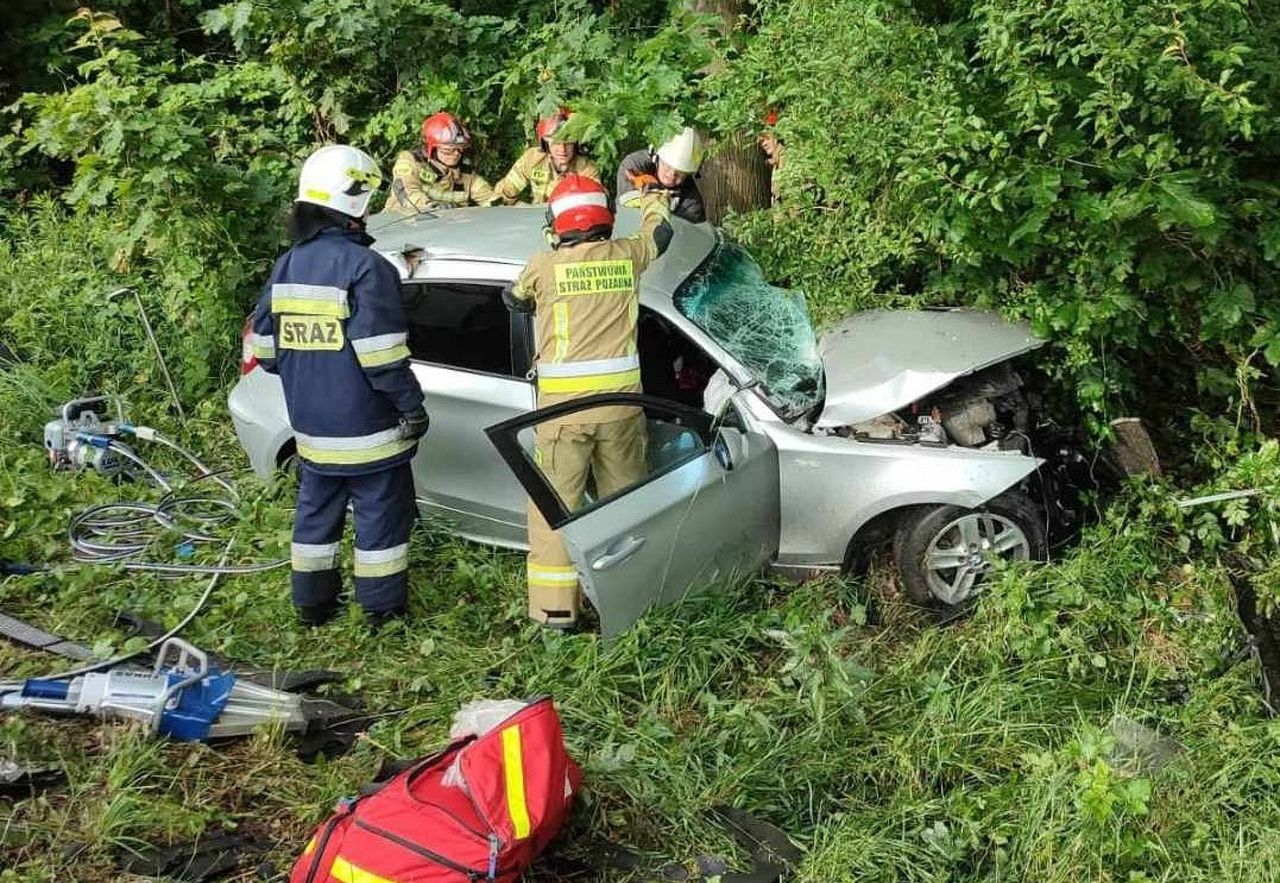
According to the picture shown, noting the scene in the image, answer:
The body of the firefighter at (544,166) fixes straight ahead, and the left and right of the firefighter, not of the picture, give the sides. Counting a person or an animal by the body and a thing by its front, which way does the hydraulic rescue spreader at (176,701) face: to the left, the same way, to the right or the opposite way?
to the left

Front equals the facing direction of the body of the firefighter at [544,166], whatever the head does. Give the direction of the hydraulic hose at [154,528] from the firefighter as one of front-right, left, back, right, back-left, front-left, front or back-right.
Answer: front-right

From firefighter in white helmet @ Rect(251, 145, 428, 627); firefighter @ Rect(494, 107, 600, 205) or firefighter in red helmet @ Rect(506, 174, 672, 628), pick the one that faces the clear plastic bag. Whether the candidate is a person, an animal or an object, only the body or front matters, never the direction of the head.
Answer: the firefighter

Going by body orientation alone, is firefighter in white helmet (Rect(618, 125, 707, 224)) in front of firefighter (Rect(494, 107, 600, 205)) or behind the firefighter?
in front

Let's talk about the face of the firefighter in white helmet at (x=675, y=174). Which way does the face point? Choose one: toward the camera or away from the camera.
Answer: toward the camera

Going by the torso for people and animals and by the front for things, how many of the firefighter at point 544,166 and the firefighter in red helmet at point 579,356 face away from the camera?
1

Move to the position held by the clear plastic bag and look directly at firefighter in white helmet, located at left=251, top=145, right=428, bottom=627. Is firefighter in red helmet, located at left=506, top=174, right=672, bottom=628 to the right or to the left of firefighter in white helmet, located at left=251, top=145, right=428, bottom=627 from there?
right

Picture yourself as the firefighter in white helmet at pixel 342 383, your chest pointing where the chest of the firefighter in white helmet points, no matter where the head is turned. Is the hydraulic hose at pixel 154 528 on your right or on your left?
on your left

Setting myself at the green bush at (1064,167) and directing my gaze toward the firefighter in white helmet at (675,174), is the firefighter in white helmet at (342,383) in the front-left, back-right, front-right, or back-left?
front-left

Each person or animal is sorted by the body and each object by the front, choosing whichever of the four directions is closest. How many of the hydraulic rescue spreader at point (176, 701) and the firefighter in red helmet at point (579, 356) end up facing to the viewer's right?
1

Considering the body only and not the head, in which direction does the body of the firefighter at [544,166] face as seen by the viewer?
toward the camera

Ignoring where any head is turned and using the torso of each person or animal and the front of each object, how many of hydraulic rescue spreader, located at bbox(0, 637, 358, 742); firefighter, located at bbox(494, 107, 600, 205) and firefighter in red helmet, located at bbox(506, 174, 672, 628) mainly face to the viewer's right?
1

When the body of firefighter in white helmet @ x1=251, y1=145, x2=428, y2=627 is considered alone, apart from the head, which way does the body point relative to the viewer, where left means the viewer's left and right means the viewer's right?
facing away from the viewer and to the right of the viewer

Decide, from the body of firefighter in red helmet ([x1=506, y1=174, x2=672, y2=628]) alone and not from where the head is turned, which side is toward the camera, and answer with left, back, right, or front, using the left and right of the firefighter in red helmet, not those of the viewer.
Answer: back

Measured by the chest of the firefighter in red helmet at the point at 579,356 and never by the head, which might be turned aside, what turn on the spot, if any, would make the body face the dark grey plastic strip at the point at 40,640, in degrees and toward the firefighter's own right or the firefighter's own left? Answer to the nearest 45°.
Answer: approximately 90° to the firefighter's own left

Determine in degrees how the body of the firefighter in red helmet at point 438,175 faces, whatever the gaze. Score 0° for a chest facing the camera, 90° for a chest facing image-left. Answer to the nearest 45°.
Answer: approximately 315°

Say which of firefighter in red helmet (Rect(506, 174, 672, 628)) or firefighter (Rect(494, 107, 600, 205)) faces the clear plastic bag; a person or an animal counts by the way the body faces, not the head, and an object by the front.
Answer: the firefighter

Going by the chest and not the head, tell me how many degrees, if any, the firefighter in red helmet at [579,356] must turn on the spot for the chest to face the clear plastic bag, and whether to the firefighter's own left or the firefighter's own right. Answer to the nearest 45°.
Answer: approximately 180°

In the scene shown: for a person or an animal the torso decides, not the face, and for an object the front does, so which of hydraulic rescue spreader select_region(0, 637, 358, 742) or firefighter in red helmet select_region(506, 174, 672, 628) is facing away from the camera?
the firefighter in red helmet

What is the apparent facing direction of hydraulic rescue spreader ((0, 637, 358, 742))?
to the viewer's right
